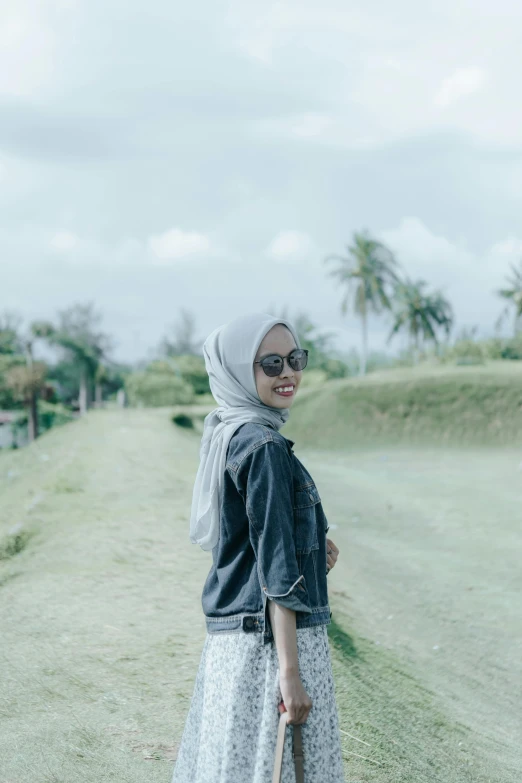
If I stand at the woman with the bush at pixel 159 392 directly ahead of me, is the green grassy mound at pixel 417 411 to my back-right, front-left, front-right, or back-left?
front-right

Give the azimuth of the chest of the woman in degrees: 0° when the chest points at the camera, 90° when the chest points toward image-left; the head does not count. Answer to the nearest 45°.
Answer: approximately 270°

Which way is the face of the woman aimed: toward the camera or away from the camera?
toward the camera

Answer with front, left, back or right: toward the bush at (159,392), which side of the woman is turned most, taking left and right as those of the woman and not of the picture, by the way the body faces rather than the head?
left
